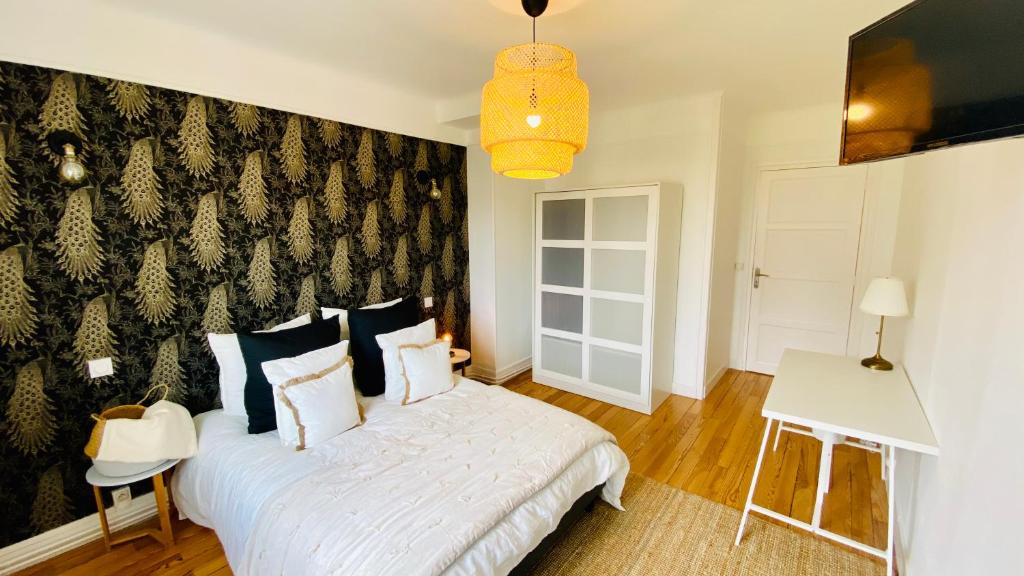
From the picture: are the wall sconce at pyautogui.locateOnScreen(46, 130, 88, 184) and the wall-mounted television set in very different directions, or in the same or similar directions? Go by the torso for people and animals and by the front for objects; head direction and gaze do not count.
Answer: very different directions

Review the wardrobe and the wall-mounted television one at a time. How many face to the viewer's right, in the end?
0

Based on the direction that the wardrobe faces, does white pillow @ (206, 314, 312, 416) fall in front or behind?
in front

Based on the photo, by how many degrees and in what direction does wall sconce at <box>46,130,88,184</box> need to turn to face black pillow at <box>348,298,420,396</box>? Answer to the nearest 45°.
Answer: approximately 45° to its left

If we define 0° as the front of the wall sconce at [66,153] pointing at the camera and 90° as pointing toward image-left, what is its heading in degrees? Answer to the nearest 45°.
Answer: approximately 315°

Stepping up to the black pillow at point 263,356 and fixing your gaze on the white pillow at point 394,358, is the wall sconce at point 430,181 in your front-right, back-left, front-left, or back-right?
front-left

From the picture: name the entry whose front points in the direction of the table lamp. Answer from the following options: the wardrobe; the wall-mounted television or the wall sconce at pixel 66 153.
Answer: the wall sconce

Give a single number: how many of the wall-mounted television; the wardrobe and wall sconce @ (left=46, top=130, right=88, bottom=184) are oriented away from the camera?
0

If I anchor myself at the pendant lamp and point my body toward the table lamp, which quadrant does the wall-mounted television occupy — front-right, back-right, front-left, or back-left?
front-right

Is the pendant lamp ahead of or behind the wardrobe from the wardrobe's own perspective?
ahead

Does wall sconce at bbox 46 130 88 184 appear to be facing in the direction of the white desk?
yes

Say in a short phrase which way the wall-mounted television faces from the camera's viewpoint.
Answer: facing the viewer and to the left of the viewer

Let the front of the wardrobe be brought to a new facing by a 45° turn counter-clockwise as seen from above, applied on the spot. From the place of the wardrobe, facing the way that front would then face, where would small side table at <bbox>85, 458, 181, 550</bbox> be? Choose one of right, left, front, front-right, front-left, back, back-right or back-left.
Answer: front-right
